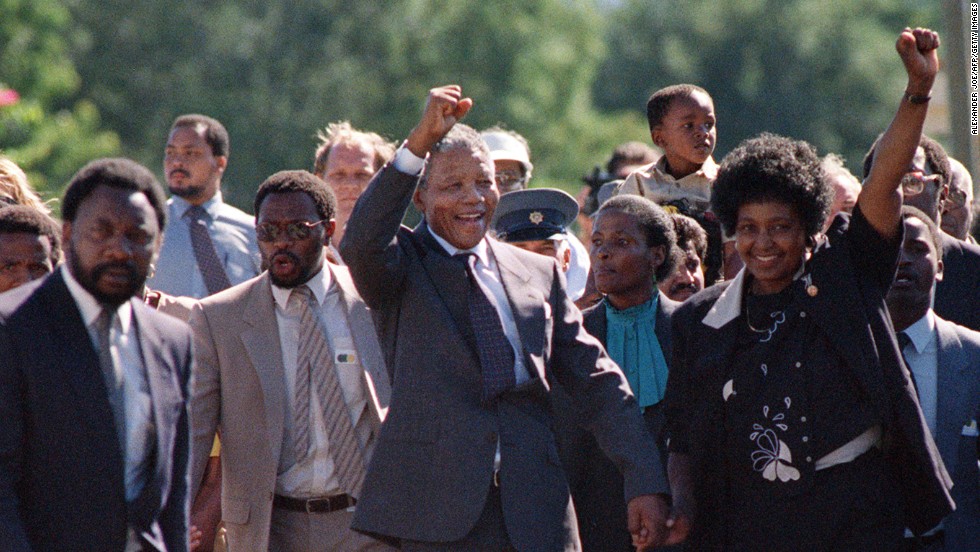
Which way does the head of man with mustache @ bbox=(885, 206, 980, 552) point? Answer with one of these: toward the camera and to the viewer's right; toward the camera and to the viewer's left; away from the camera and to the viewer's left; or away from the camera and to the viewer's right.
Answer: toward the camera and to the viewer's left

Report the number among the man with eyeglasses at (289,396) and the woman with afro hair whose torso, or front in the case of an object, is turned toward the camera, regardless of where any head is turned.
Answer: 2

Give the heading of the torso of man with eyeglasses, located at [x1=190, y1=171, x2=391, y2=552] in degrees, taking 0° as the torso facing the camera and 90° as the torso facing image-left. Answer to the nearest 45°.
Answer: approximately 0°

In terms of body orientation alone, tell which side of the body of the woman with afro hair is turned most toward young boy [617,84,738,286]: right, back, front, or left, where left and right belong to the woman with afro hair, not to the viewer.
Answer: back

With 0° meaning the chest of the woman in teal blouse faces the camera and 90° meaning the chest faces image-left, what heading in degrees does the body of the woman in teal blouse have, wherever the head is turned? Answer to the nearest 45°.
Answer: approximately 45°

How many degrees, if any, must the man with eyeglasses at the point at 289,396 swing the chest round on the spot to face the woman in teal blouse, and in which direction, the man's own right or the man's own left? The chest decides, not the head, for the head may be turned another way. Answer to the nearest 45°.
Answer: approximately 90° to the man's own left

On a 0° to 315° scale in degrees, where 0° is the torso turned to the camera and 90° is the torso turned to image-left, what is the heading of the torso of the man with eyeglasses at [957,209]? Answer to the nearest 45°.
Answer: approximately 45°

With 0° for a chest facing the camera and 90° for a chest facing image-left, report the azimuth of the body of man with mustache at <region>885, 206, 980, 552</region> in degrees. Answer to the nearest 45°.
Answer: approximately 45°
